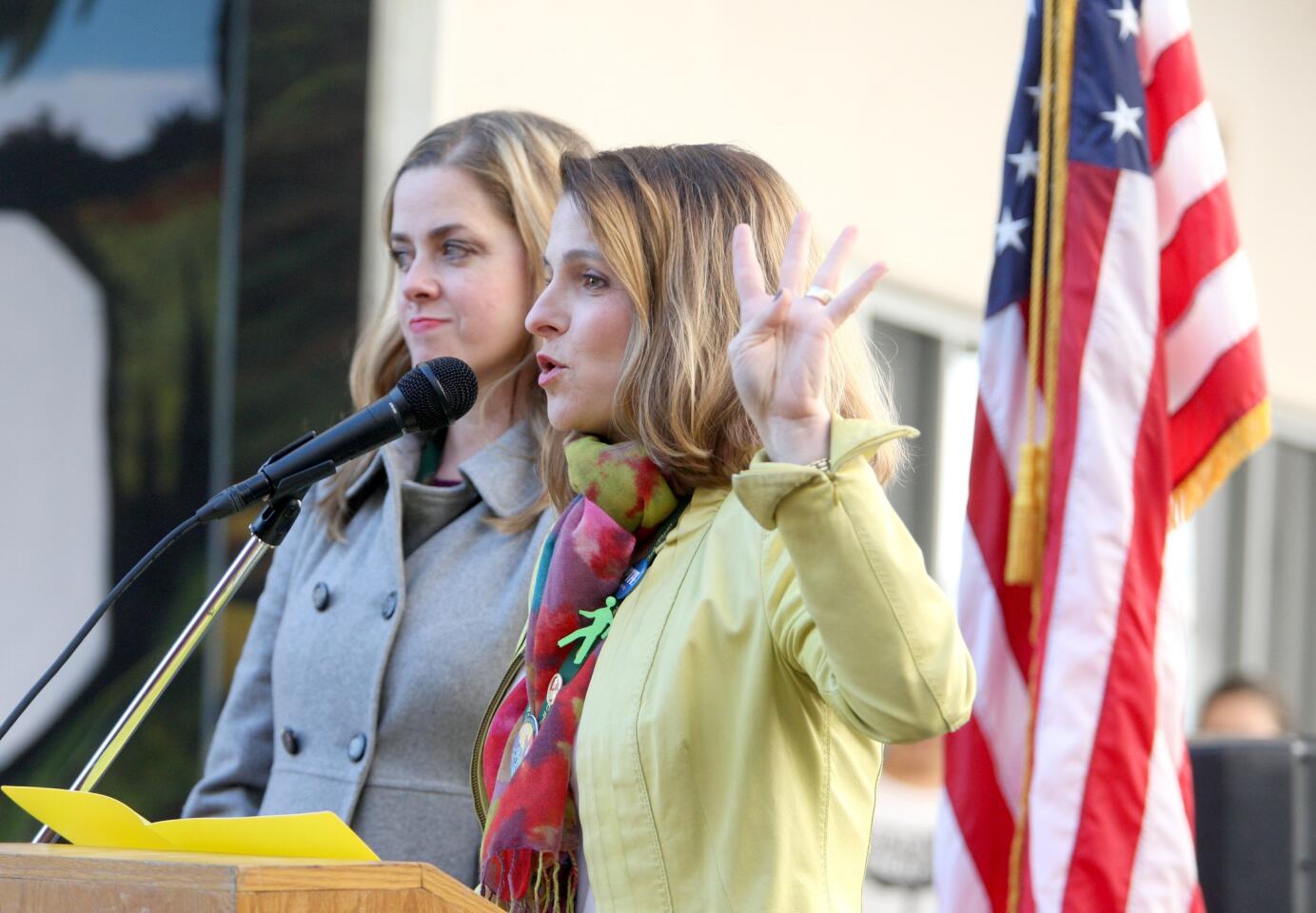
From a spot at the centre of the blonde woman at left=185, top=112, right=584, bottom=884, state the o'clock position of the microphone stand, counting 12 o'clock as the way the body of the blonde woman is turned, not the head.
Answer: The microphone stand is roughly at 11 o'clock from the blonde woman.

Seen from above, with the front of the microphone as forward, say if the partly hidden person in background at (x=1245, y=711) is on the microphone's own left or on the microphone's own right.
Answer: on the microphone's own left

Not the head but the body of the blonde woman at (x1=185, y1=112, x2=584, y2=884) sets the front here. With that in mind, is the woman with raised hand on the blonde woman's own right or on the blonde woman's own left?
on the blonde woman's own left

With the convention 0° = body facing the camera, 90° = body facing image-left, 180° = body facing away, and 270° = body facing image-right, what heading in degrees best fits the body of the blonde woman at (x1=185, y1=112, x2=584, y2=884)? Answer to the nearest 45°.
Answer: approximately 45°

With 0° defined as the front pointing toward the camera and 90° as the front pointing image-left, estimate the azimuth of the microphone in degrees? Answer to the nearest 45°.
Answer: approximately 270°

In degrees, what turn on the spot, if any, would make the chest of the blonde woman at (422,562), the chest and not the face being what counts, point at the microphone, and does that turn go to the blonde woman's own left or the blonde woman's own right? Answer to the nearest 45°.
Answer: approximately 45° to the blonde woman's own left

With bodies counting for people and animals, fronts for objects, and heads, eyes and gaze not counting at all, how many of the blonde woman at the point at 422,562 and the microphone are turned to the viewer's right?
1

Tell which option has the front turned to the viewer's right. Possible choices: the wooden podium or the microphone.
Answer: the microphone
